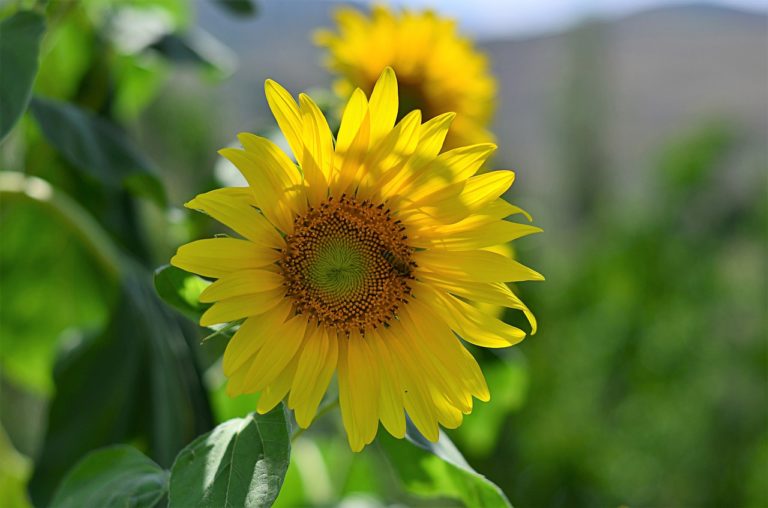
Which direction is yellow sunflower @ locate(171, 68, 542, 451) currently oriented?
toward the camera

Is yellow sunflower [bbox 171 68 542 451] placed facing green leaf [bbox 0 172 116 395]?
no
